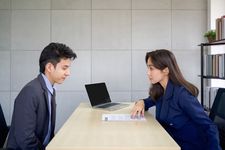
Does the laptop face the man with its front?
no

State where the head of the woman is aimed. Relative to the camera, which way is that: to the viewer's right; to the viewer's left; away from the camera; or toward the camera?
to the viewer's left

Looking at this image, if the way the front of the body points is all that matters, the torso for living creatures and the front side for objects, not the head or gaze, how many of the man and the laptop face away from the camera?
0

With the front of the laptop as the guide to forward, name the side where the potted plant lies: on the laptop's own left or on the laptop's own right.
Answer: on the laptop's own left

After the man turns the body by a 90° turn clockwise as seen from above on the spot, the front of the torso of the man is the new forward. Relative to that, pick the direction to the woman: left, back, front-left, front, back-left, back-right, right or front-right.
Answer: left

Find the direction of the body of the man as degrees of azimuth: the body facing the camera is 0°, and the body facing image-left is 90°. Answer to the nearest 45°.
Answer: approximately 270°
